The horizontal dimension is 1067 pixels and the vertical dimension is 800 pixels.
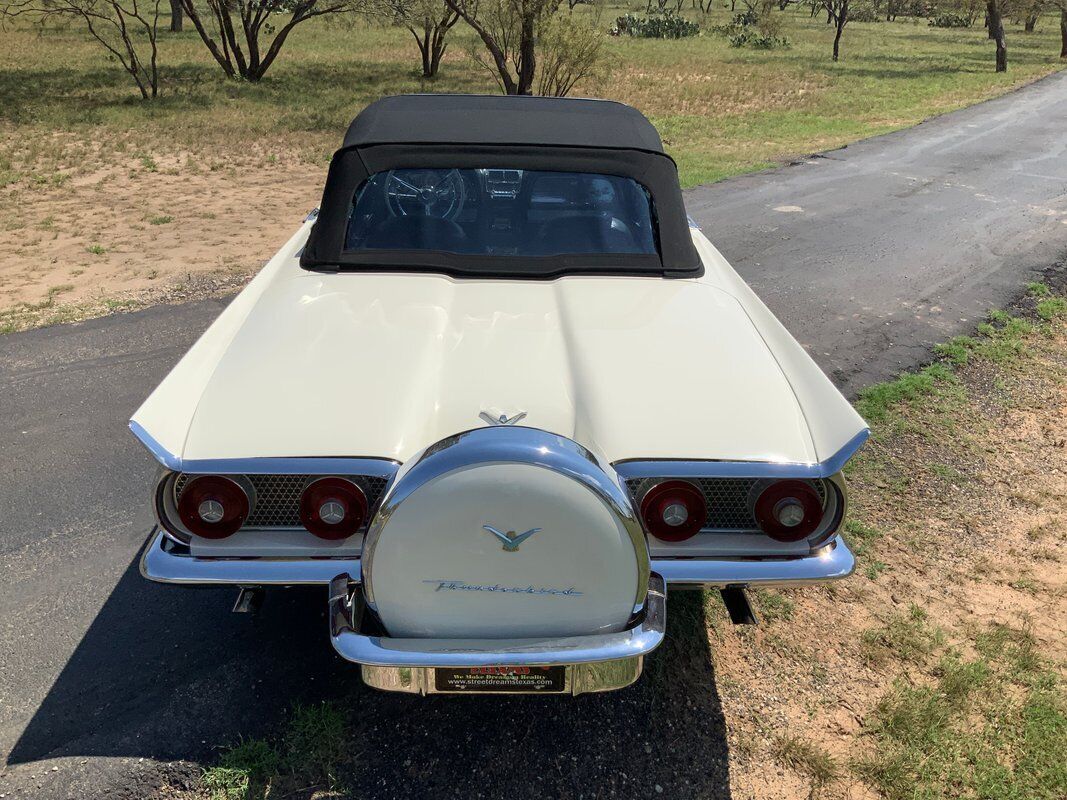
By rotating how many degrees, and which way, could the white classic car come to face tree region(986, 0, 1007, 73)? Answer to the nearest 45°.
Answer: approximately 45° to its right

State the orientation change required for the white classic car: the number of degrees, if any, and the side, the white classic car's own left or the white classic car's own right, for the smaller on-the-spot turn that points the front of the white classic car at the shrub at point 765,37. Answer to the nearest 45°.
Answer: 0° — it already faces it

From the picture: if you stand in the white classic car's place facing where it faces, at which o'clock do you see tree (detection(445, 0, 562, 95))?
The tree is roughly at 12 o'clock from the white classic car.

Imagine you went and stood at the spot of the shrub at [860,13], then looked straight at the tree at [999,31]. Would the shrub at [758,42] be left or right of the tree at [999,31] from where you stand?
right

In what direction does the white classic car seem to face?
away from the camera
